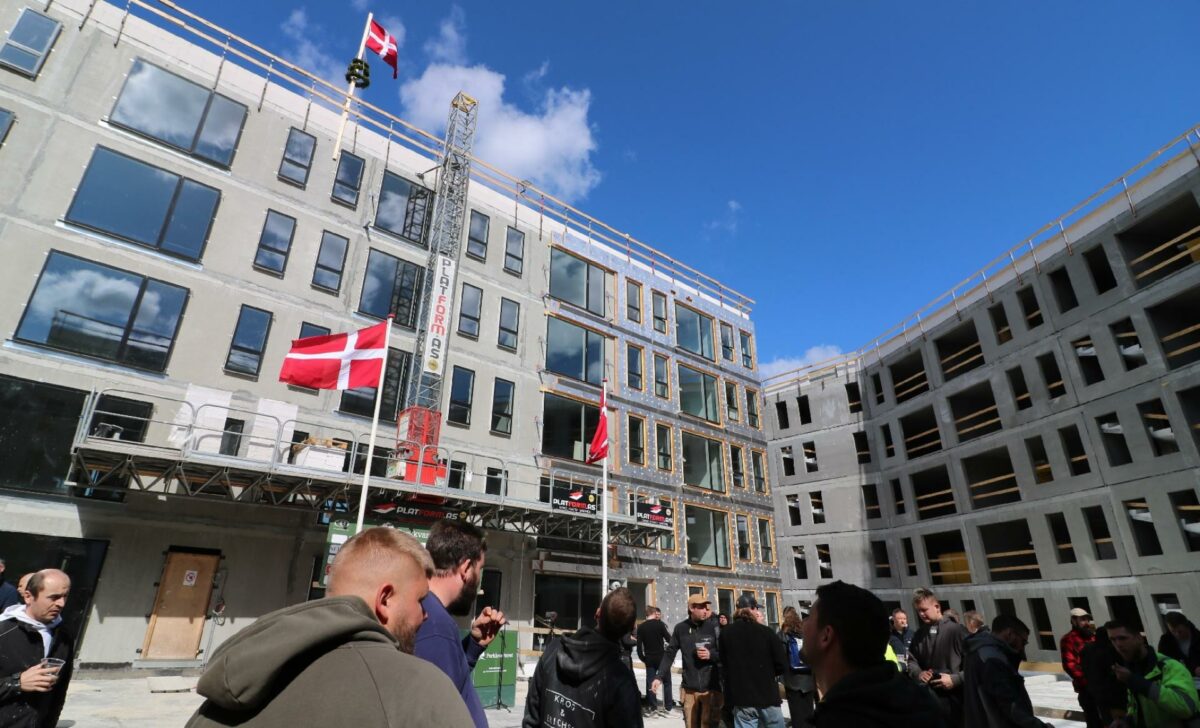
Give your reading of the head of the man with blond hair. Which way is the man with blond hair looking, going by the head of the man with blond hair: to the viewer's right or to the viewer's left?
to the viewer's right

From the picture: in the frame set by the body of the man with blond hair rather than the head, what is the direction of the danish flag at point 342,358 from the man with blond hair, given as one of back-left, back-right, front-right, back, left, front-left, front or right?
front-left

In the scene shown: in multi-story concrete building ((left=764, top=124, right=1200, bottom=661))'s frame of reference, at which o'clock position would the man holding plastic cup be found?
The man holding plastic cup is roughly at 11 o'clock from the multi-story concrete building.

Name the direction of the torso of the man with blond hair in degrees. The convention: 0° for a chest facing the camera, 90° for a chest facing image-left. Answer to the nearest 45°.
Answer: approximately 225°

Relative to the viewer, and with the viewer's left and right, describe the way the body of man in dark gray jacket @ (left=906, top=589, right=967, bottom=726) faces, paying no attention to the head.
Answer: facing the viewer and to the left of the viewer

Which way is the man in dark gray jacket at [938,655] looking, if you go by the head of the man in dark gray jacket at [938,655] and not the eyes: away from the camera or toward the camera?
toward the camera

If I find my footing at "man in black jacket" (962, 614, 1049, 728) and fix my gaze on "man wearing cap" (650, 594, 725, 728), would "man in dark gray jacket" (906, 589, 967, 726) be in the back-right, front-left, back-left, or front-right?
front-right

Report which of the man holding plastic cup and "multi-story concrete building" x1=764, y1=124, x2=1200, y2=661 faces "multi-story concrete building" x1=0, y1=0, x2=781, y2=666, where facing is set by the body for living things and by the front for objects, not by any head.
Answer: "multi-story concrete building" x1=764, y1=124, x2=1200, y2=661

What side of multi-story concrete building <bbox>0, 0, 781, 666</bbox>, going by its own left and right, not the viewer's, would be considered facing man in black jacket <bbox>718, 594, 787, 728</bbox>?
front

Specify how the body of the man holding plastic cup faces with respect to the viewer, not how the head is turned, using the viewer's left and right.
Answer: facing the viewer and to the right of the viewer

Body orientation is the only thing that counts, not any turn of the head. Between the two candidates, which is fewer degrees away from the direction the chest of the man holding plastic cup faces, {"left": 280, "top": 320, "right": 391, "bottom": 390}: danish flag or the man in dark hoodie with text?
the man in dark hoodie with text

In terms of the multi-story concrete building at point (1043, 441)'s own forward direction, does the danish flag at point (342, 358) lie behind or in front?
in front

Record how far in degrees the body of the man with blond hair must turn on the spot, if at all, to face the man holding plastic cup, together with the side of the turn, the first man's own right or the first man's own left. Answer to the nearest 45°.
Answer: approximately 90° to the first man's own left

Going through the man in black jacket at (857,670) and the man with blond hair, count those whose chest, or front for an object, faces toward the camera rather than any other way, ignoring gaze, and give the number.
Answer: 0
